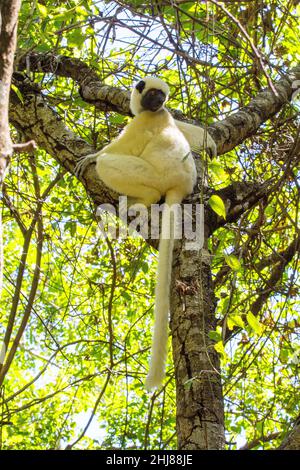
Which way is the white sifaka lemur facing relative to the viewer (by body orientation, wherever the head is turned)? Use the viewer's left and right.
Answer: facing the viewer
